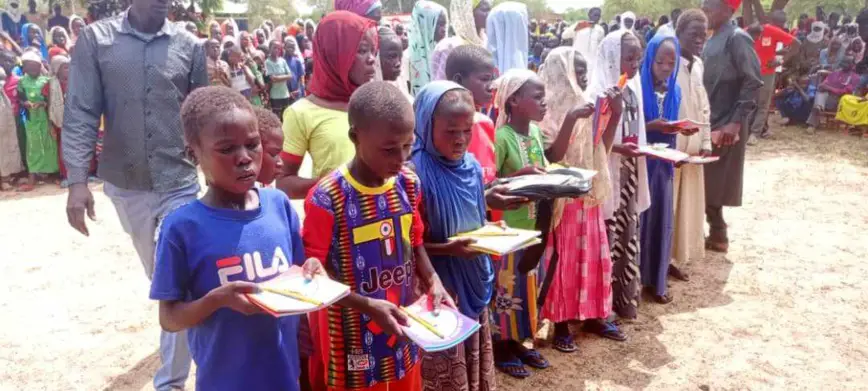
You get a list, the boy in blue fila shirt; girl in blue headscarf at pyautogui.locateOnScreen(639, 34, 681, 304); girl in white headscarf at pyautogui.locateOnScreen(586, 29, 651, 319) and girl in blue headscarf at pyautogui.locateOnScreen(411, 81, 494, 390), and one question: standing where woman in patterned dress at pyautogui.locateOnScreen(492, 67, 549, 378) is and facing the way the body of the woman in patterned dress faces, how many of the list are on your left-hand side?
2

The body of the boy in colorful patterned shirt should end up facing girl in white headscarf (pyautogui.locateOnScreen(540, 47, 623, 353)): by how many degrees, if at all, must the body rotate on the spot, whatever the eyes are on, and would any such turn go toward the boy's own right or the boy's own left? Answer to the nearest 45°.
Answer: approximately 90° to the boy's own left

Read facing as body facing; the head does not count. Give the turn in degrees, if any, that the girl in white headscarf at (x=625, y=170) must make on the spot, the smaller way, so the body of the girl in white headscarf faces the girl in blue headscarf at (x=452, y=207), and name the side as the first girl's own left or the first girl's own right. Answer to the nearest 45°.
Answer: approximately 45° to the first girl's own right

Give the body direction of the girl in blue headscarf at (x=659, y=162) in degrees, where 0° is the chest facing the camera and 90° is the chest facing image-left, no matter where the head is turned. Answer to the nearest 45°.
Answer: approximately 315°

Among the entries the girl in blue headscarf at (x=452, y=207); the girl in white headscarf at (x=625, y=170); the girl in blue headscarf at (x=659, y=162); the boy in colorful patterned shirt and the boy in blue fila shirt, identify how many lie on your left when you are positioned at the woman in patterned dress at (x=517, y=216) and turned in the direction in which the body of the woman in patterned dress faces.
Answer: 2

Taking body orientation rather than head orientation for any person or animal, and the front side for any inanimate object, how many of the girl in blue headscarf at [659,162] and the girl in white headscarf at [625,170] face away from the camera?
0

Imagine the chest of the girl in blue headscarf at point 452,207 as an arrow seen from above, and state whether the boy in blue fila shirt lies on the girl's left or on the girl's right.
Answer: on the girl's right

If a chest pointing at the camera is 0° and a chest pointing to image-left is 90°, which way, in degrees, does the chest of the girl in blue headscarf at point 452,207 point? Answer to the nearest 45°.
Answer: approximately 315°

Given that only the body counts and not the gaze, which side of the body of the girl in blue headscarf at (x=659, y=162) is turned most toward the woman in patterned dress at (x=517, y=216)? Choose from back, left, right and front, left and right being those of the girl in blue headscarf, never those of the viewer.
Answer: right

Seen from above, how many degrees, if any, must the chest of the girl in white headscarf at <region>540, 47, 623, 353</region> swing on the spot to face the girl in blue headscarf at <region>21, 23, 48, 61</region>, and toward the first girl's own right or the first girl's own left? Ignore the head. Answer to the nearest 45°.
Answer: approximately 180°

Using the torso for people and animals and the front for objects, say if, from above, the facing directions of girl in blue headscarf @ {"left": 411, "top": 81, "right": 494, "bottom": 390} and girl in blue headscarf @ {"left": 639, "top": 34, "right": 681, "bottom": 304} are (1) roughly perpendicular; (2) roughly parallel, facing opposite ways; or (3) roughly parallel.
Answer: roughly parallel

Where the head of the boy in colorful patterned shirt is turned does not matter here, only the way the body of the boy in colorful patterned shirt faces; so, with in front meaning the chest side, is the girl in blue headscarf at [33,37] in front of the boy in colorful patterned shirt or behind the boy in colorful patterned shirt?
behind

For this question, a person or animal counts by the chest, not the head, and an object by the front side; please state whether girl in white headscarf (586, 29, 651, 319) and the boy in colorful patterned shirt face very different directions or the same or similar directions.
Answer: same or similar directions
